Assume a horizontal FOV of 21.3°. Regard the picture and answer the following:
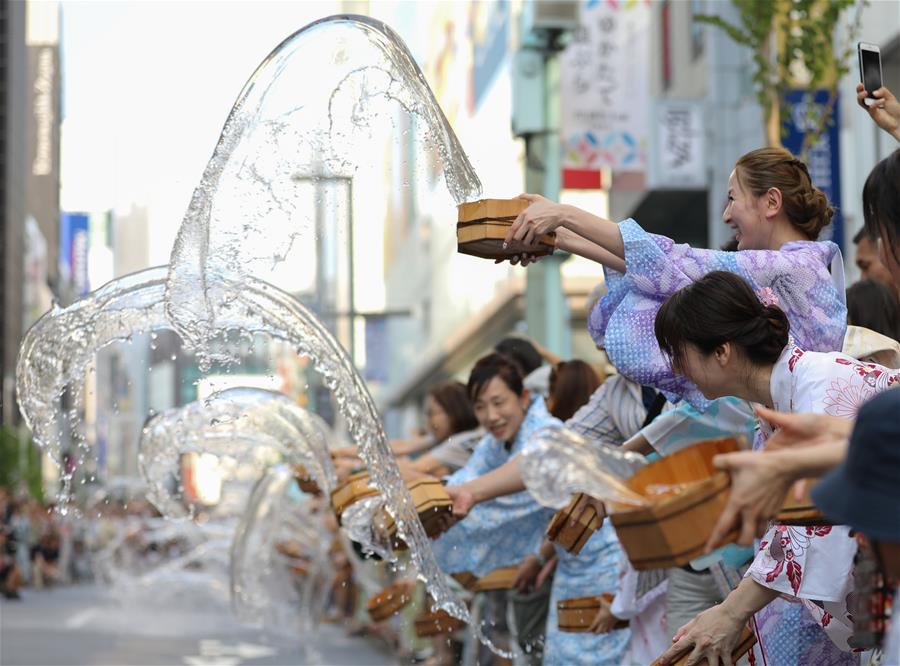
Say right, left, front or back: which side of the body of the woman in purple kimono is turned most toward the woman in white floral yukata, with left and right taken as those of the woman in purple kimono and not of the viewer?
left

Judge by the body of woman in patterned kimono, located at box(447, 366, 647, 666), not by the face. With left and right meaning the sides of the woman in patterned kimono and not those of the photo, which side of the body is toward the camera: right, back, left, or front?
left

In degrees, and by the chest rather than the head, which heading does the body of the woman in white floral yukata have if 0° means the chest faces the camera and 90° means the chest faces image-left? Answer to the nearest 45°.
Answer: approximately 90°

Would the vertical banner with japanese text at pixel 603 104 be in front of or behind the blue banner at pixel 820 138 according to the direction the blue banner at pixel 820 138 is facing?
behind

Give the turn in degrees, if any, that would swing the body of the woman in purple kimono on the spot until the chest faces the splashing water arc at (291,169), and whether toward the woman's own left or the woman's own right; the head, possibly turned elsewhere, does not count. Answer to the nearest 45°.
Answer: approximately 45° to the woman's own right

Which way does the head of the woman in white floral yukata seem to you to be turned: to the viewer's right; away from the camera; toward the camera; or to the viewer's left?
to the viewer's left

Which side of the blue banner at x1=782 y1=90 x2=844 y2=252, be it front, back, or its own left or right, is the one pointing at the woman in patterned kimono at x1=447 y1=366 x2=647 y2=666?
front

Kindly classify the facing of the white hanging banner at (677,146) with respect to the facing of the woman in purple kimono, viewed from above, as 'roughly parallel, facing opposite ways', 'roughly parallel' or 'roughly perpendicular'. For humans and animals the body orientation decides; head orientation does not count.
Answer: roughly perpendicular

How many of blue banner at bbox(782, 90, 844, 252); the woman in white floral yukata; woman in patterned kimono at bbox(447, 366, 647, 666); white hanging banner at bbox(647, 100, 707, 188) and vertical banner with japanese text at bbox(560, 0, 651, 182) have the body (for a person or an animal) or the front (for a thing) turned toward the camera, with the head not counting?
3

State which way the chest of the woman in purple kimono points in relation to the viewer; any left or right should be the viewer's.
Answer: facing to the left of the viewer

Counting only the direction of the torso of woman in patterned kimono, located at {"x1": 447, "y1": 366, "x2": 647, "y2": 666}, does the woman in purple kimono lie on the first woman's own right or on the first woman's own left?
on the first woman's own left

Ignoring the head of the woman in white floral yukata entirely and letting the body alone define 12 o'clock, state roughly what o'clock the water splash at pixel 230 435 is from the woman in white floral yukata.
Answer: The water splash is roughly at 2 o'clock from the woman in white floral yukata.

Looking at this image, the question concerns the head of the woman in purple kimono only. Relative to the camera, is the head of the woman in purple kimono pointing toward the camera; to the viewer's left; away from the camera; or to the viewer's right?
to the viewer's left
